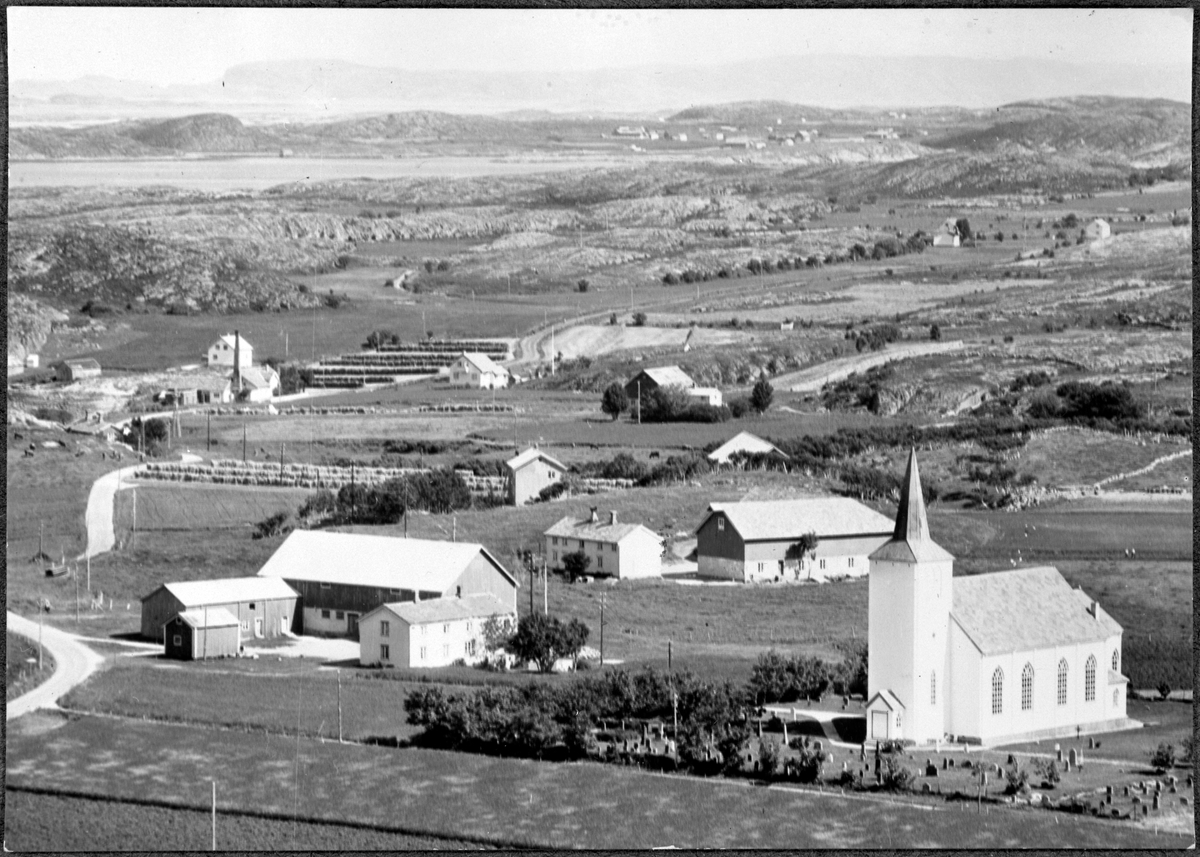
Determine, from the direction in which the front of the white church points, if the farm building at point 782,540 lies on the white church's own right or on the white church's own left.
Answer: on the white church's own right

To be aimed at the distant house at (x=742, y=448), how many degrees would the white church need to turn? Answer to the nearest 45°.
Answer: approximately 90° to its right

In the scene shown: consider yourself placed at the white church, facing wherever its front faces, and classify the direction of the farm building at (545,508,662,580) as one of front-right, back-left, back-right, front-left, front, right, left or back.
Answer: right

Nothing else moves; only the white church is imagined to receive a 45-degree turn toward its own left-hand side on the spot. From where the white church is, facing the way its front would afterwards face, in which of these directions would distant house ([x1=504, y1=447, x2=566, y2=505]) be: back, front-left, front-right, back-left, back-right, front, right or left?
back-right

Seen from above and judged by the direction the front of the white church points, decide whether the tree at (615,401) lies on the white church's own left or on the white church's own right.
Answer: on the white church's own right

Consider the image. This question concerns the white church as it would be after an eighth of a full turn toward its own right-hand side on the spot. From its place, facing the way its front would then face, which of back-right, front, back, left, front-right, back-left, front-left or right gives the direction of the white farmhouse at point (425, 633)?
front

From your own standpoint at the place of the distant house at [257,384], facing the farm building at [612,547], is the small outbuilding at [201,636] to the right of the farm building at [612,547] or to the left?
right

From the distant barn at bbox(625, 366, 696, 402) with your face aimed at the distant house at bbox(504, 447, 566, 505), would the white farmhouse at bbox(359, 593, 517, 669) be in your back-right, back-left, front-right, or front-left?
front-left

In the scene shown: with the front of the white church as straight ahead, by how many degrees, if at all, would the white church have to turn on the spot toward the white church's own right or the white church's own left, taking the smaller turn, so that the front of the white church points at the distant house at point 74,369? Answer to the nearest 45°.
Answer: approximately 45° to the white church's own right

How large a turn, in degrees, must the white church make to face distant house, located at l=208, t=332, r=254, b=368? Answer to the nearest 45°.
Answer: approximately 90° to its right

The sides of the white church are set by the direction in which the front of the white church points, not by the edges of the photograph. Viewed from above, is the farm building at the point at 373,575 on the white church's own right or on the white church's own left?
on the white church's own right

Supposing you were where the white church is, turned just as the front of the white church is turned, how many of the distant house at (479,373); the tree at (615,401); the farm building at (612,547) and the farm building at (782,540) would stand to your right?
4

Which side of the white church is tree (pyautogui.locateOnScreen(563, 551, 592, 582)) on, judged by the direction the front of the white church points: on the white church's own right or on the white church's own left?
on the white church's own right

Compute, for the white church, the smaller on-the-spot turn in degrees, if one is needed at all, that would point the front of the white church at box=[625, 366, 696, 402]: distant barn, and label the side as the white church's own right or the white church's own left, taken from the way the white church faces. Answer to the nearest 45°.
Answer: approximately 90° to the white church's own right

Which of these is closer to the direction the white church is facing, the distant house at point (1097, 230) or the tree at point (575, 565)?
the tree

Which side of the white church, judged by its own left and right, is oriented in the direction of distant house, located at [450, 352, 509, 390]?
right

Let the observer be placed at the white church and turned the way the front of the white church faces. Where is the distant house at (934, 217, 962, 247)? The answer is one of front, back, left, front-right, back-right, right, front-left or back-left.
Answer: back-right
